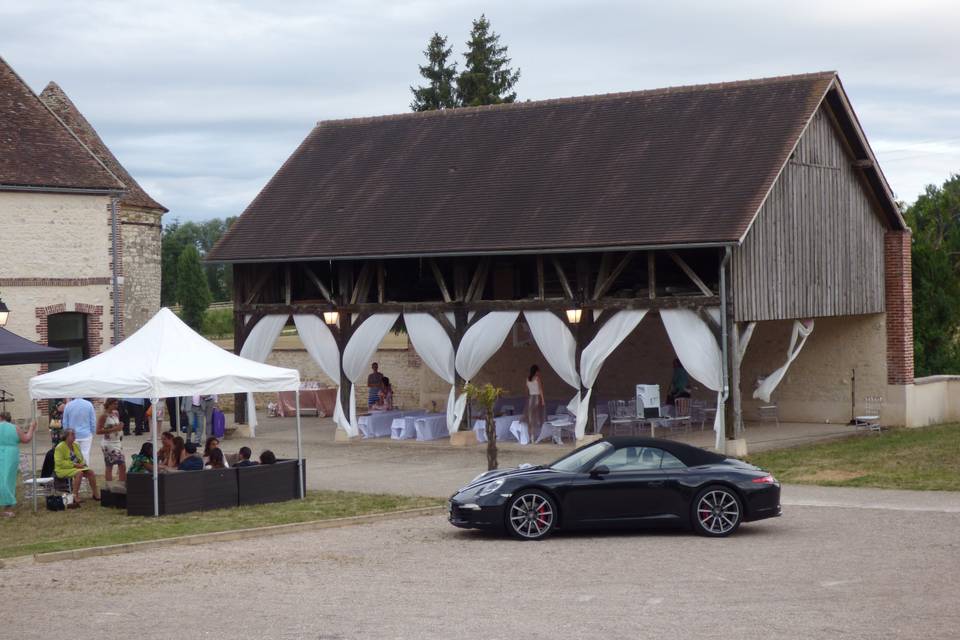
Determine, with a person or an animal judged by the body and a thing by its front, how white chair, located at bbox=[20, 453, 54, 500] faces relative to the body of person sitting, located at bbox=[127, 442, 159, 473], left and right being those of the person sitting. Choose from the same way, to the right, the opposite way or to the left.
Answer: the same way

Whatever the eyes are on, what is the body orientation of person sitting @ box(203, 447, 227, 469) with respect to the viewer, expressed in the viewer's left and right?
facing away from the viewer

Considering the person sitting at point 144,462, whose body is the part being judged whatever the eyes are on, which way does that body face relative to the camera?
to the viewer's right

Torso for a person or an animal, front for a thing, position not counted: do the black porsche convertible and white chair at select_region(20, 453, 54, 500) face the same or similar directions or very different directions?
very different directions

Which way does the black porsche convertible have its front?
to the viewer's left

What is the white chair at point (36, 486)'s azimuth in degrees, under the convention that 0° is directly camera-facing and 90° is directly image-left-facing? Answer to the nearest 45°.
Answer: approximately 270°

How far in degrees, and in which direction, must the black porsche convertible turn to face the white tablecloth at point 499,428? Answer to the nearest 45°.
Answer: approximately 90° to its right

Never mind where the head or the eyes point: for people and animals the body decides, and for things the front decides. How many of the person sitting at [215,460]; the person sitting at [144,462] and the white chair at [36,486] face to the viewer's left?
0

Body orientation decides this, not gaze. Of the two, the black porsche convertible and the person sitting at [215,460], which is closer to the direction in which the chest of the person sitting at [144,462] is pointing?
the person sitting
